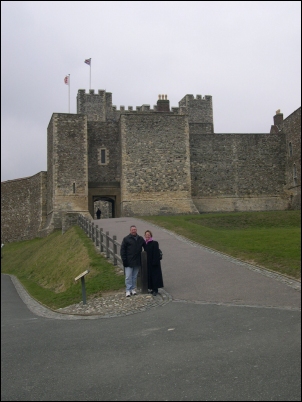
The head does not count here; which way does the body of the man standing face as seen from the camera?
toward the camera

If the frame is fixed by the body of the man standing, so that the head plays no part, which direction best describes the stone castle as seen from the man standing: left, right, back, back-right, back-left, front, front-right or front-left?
back

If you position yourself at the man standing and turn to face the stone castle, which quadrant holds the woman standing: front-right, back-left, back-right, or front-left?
back-right

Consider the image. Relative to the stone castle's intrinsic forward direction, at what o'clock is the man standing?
The man standing is roughly at 12 o'clock from the stone castle.

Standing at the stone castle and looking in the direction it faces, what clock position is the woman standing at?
The woman standing is roughly at 12 o'clock from the stone castle.

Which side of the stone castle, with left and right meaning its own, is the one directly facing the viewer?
front

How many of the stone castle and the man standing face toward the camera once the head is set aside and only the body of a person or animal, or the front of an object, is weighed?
2

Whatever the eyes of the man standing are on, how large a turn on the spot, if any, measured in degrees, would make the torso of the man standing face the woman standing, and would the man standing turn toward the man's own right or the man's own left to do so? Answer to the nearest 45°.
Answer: approximately 90° to the man's own left

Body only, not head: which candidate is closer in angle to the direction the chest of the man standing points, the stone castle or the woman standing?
the woman standing
